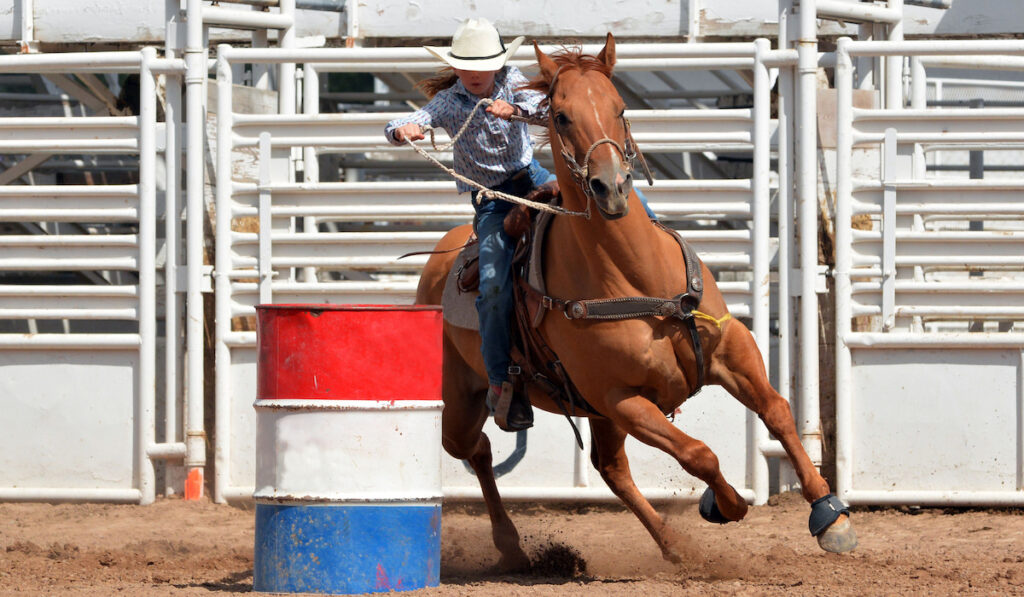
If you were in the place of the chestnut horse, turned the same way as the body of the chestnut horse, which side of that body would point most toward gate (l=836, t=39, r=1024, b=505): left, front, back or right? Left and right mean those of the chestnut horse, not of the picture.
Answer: left

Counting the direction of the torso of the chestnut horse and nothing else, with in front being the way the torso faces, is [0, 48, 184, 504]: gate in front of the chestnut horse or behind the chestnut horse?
behind

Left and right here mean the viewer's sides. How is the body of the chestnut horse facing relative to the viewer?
facing the viewer and to the right of the viewer

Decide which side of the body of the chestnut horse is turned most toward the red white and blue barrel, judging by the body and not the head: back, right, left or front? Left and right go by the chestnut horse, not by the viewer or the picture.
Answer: right

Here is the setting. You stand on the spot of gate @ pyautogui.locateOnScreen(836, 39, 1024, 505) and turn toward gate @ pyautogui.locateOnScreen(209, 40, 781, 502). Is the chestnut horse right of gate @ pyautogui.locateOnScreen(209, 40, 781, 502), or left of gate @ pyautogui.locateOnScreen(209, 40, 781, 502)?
left

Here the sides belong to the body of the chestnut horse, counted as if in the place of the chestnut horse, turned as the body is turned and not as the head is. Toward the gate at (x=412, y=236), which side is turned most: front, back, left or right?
back
